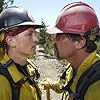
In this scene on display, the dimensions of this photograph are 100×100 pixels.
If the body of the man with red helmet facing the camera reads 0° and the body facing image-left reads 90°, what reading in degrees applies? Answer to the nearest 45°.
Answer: approximately 90°

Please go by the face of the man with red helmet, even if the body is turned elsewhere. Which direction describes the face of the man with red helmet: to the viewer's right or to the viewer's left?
to the viewer's left

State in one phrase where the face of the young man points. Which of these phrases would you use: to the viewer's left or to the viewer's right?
to the viewer's right

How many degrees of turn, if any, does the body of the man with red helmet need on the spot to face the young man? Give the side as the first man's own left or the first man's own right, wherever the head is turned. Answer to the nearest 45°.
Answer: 0° — they already face them
